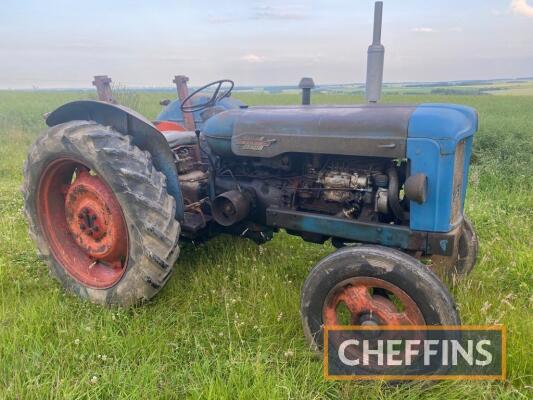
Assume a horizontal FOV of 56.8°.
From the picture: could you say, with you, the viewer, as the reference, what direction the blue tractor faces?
facing the viewer and to the right of the viewer
